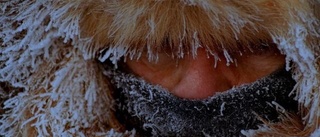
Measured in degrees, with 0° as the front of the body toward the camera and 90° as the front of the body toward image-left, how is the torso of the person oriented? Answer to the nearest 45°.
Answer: approximately 0°
